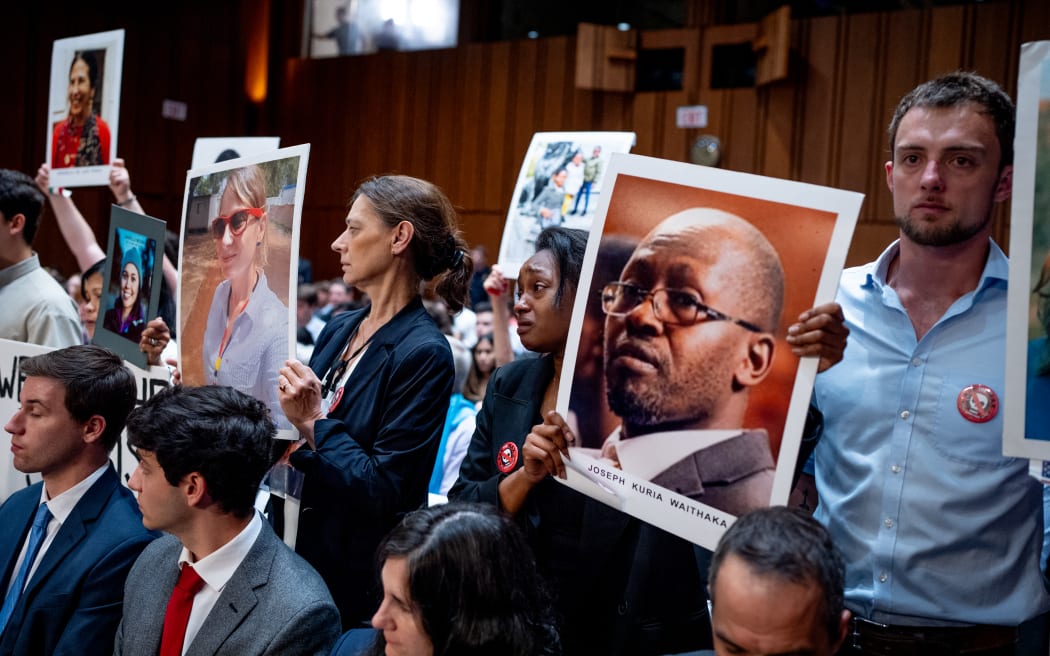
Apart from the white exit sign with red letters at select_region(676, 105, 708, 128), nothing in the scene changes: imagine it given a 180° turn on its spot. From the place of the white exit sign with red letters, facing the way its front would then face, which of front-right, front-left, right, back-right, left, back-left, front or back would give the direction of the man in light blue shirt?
back

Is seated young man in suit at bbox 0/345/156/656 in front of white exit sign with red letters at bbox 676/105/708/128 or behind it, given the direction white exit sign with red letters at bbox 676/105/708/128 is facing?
in front

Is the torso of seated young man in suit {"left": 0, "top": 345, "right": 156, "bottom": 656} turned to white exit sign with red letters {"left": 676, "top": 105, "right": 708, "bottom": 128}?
no

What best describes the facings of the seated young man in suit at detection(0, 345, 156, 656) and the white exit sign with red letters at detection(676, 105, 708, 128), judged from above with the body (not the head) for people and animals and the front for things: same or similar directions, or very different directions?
same or similar directions

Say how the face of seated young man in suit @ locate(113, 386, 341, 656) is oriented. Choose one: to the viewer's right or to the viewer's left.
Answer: to the viewer's left

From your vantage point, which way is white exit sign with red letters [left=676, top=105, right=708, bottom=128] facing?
toward the camera

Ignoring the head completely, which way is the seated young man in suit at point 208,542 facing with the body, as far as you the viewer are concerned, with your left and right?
facing the viewer and to the left of the viewer

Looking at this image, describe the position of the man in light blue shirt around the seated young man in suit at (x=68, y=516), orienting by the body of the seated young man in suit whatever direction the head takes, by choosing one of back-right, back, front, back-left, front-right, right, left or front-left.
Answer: left

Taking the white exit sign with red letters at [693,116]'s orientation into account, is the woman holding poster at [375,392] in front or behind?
in front

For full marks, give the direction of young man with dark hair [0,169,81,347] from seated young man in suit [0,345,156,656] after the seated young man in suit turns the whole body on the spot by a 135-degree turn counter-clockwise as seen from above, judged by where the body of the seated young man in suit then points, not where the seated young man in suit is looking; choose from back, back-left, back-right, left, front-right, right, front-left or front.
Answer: left

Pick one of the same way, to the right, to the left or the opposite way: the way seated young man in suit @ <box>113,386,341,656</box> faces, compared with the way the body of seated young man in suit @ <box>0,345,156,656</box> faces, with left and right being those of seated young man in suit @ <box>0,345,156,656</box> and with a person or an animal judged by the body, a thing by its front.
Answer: the same way

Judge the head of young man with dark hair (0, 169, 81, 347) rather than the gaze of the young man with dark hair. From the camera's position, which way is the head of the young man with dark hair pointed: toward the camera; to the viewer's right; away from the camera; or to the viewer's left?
to the viewer's left

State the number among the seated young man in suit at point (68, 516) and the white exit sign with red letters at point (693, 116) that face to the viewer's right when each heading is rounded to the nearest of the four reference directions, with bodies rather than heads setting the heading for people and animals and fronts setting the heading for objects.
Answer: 0
